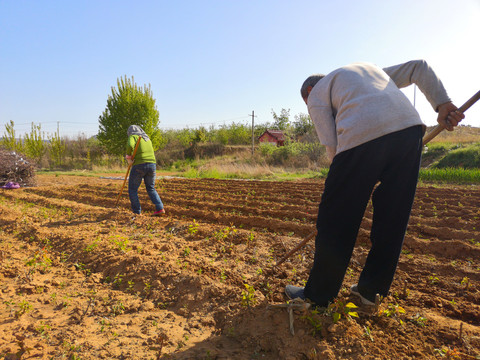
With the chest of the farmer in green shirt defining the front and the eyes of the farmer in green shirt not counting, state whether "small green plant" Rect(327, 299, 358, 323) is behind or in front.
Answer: behind

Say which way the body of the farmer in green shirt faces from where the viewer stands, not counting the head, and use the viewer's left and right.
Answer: facing away from the viewer and to the left of the viewer

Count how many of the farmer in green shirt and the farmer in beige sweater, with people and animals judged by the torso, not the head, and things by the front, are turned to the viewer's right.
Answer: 0

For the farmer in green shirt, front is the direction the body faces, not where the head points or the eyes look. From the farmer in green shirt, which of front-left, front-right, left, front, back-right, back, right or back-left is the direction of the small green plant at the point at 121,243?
back-left

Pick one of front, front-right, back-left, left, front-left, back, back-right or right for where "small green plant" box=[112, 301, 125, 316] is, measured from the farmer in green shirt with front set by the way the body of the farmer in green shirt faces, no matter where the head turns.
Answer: back-left

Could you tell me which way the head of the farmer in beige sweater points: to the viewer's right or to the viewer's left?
to the viewer's left

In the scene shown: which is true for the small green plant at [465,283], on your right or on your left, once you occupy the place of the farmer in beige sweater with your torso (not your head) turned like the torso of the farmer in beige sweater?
on your right

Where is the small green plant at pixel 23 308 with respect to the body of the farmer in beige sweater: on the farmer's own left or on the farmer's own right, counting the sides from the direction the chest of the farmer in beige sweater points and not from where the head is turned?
on the farmer's own left

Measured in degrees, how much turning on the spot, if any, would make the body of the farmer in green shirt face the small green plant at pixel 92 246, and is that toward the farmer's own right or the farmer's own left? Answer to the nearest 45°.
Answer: approximately 135° to the farmer's own left

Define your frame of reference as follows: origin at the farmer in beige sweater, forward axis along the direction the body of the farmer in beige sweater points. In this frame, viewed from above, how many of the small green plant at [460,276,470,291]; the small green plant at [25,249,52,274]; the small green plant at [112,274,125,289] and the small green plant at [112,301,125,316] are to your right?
1

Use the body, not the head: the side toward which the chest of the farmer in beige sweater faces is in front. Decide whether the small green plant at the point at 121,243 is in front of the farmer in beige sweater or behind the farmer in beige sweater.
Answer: in front

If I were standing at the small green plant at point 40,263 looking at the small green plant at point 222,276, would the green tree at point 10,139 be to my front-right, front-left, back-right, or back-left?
back-left

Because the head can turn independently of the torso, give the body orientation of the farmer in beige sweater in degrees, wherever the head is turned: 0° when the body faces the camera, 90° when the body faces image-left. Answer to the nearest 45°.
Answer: approximately 135°

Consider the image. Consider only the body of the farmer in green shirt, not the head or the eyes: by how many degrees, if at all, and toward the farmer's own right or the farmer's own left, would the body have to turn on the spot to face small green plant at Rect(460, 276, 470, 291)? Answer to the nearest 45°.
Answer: approximately 180°

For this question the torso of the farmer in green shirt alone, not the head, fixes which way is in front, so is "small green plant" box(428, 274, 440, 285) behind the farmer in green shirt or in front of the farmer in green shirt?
behind

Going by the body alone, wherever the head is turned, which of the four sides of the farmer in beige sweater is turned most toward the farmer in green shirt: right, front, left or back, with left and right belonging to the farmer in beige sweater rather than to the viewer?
front

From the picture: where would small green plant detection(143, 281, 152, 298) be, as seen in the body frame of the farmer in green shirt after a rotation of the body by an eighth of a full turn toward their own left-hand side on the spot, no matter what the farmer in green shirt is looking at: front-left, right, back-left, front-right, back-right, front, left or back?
left
